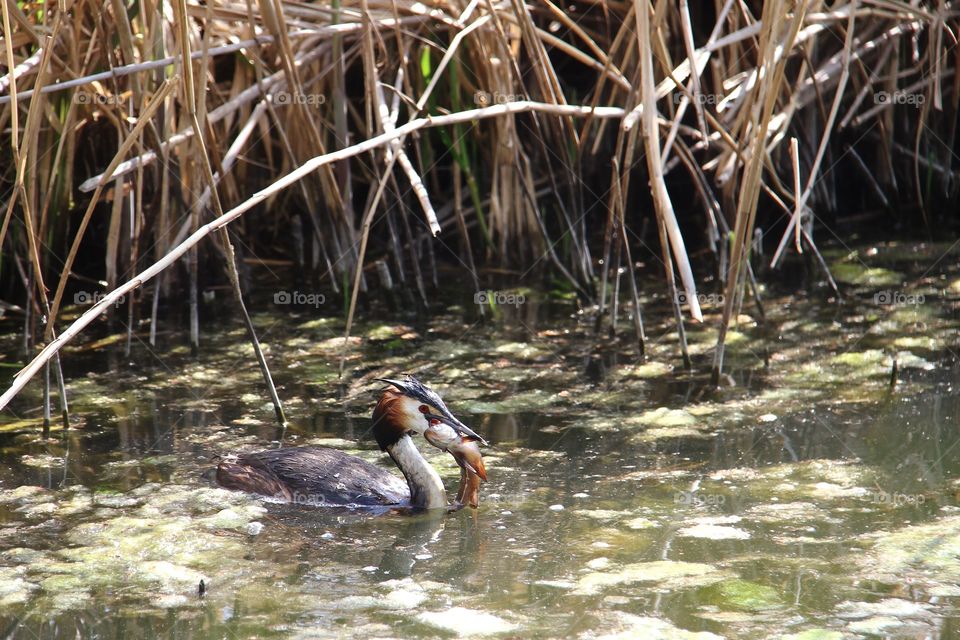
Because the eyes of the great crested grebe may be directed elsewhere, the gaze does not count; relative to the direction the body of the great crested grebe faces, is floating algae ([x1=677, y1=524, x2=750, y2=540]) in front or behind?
in front

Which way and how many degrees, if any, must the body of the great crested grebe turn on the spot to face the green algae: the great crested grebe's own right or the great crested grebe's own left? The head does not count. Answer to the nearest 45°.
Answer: approximately 45° to the great crested grebe's own right

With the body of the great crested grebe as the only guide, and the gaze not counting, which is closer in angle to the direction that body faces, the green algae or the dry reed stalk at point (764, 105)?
the green algae

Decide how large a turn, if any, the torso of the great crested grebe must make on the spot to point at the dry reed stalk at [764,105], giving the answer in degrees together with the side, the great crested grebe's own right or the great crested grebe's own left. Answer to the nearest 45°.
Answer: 0° — it already faces it

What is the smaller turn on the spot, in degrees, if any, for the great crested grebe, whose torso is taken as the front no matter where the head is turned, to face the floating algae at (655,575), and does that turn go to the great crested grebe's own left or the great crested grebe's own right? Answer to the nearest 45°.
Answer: approximately 45° to the great crested grebe's own right

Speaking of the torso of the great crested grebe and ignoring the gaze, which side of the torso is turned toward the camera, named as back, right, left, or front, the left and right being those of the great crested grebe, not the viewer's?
right
